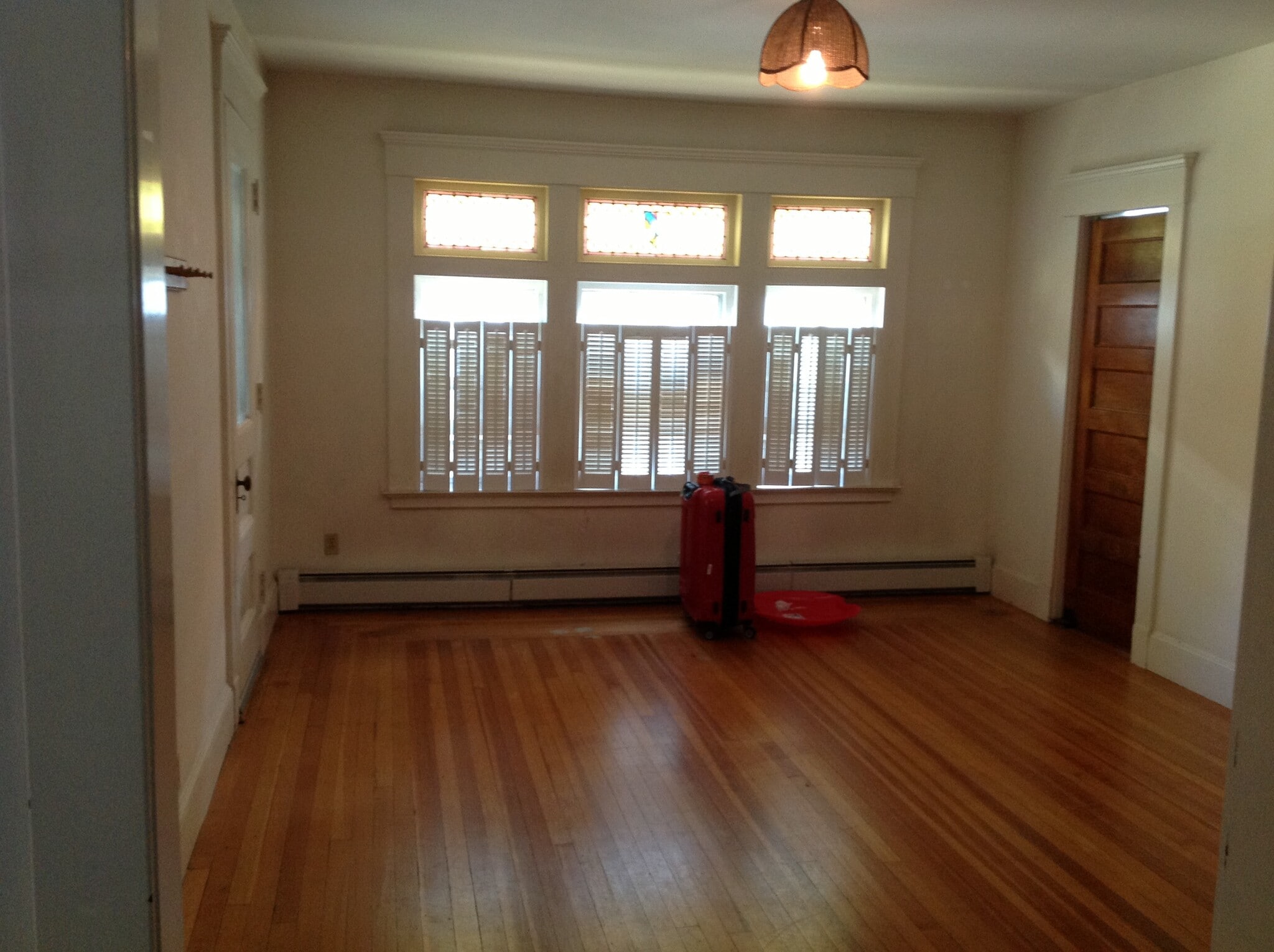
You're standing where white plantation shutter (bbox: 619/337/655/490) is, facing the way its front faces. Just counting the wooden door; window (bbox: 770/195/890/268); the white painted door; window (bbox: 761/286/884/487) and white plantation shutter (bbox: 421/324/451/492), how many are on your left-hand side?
3

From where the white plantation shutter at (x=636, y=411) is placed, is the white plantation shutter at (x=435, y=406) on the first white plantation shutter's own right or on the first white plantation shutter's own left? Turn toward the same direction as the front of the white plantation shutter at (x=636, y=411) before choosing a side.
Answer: on the first white plantation shutter's own right

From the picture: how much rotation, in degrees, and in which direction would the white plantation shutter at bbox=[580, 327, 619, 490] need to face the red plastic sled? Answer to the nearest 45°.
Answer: approximately 90° to its left

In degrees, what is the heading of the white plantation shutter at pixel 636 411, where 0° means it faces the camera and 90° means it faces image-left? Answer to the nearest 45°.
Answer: approximately 0°

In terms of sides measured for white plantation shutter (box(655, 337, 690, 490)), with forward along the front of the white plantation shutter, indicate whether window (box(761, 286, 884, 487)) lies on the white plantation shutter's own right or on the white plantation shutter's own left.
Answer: on the white plantation shutter's own left

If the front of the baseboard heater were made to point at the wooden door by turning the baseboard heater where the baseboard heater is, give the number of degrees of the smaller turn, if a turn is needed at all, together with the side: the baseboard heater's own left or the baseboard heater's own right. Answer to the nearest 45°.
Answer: approximately 90° to the baseboard heater's own left
